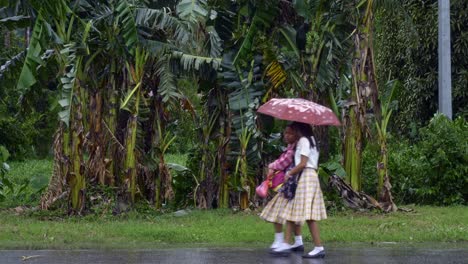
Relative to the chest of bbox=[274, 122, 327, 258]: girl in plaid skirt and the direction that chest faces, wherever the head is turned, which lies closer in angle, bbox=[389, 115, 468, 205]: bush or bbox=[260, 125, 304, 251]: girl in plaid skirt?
the girl in plaid skirt

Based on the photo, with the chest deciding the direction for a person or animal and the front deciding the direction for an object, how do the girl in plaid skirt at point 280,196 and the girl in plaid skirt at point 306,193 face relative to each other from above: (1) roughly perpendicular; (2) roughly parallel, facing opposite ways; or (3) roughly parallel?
roughly parallel

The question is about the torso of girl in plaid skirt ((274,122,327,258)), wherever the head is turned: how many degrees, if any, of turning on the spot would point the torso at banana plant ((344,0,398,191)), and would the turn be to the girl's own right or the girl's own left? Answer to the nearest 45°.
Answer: approximately 90° to the girl's own right

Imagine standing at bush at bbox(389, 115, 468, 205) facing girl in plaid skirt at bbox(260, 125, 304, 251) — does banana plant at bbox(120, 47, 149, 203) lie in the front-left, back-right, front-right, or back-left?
front-right

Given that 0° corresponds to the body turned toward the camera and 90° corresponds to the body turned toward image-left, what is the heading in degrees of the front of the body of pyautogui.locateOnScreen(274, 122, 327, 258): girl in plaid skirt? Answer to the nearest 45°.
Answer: approximately 90°

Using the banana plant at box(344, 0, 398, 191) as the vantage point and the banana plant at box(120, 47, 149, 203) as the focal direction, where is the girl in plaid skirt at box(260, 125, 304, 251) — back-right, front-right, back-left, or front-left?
front-left

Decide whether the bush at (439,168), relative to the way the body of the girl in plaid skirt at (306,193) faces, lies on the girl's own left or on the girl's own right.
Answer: on the girl's own right

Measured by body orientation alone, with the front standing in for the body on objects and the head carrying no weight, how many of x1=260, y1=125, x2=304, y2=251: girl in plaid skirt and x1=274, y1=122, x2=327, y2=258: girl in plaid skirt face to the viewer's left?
2

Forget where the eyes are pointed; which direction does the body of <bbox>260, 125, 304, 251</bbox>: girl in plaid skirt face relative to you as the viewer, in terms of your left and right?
facing to the left of the viewer

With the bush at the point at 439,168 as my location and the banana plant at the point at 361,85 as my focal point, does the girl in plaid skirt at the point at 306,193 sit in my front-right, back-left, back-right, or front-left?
front-left

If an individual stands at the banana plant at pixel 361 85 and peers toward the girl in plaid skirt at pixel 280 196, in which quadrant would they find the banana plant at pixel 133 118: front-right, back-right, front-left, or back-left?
front-right
